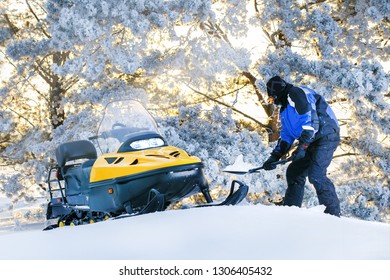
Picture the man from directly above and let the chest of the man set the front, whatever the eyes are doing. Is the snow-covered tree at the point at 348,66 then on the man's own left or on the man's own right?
on the man's own right

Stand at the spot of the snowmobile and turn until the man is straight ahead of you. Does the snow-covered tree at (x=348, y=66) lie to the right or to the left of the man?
left

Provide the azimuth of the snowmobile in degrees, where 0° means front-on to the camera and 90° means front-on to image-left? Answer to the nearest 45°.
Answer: approximately 315°

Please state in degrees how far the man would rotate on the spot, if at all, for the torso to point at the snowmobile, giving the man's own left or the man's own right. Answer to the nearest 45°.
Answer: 0° — they already face it

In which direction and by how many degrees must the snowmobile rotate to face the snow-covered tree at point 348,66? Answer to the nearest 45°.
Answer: approximately 90° to its left

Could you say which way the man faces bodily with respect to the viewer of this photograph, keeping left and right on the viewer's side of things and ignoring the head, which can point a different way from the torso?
facing to the left of the viewer

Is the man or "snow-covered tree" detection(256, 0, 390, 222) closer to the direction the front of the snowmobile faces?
the man

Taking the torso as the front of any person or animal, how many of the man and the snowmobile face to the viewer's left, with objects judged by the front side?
1
